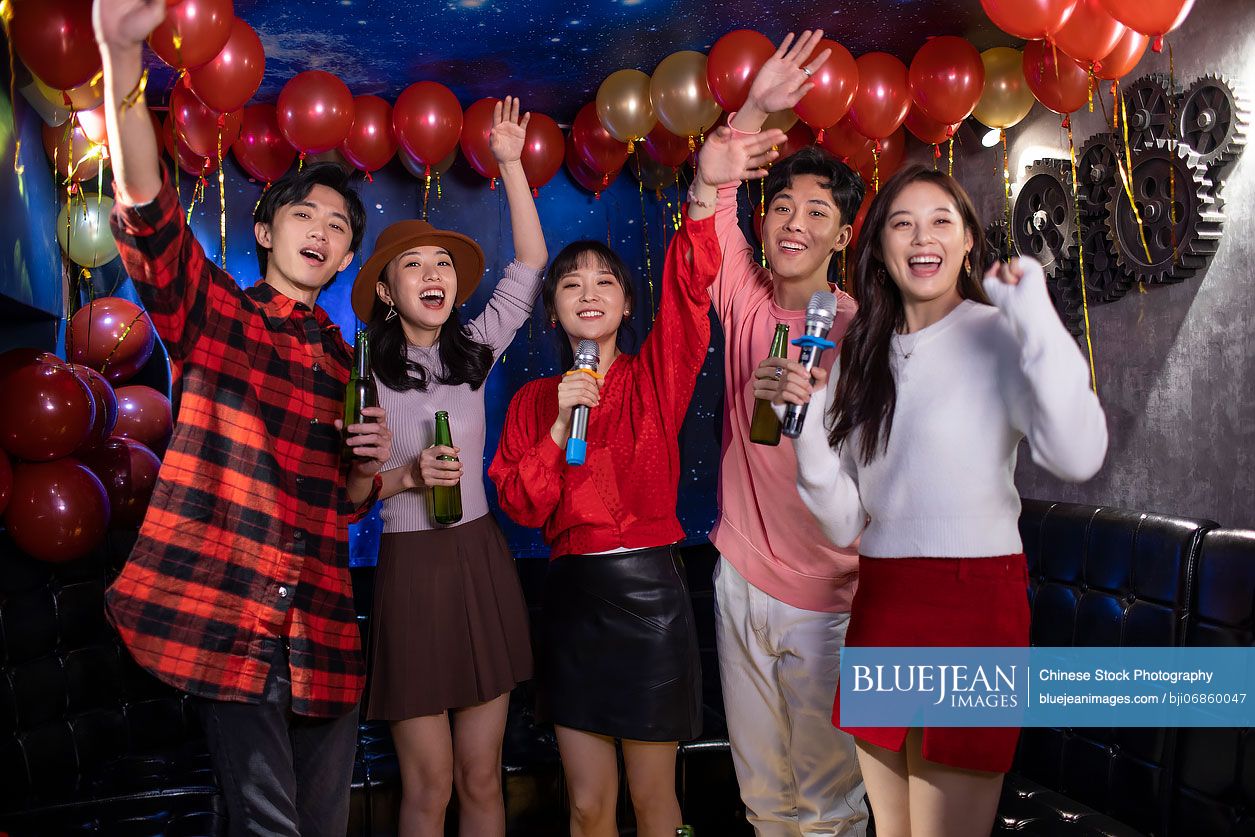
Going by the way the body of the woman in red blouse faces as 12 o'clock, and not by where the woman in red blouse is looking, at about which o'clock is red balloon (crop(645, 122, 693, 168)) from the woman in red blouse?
The red balloon is roughly at 6 o'clock from the woman in red blouse.

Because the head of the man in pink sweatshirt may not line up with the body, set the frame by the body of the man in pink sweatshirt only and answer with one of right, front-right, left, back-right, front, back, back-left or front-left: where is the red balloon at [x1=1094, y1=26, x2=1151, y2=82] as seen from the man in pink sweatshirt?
back-left

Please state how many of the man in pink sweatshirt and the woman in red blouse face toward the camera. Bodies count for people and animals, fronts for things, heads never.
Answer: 2

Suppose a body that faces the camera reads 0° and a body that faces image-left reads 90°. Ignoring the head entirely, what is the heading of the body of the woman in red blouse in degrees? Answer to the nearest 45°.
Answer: approximately 0°

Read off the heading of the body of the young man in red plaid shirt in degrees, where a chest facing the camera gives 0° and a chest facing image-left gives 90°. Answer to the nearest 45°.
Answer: approximately 315°

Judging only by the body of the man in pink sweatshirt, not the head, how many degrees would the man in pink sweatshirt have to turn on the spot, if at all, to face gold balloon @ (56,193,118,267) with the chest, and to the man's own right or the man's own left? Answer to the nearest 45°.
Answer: approximately 135° to the man's own right

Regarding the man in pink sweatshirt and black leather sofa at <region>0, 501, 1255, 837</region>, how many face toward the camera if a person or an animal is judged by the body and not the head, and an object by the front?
2

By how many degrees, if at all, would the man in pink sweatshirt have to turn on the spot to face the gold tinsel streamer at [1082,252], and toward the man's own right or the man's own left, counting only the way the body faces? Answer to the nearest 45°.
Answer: approximately 135° to the man's own left

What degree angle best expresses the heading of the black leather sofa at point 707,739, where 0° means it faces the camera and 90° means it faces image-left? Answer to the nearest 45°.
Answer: approximately 0°

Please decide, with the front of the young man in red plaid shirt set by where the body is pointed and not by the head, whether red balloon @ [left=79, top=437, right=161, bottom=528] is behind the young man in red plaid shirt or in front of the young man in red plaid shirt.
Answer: behind

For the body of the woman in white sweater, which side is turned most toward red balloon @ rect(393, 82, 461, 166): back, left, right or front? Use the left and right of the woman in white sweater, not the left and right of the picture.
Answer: right

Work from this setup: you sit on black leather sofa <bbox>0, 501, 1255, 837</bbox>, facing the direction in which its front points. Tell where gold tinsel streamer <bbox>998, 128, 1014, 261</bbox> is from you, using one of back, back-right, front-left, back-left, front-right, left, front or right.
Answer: back-left
